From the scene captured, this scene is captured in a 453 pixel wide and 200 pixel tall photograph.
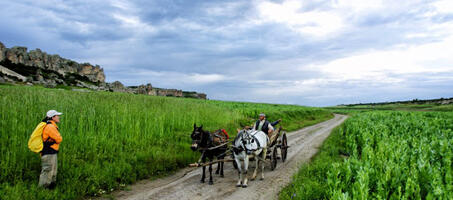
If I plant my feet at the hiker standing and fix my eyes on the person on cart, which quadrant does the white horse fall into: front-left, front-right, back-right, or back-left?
front-right

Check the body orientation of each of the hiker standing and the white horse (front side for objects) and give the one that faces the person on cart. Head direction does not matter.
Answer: the hiker standing

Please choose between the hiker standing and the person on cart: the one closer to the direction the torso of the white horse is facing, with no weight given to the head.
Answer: the hiker standing

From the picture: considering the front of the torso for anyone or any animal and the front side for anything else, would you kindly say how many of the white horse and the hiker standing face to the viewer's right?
1

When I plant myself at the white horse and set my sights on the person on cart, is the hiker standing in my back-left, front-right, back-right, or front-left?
back-left

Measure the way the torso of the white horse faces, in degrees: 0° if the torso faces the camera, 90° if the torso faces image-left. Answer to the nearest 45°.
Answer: approximately 45°

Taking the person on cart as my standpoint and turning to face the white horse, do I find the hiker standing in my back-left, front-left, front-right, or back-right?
front-right

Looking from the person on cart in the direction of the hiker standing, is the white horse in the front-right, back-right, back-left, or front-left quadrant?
front-left

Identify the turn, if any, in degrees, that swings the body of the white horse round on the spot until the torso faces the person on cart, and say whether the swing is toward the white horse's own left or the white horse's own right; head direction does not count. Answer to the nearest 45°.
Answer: approximately 135° to the white horse's own right

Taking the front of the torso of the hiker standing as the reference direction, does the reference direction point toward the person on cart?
yes

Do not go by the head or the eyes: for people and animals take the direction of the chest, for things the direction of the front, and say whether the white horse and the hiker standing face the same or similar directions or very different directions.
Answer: very different directions

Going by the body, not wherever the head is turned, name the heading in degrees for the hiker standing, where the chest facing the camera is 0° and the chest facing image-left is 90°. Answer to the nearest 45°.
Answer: approximately 270°

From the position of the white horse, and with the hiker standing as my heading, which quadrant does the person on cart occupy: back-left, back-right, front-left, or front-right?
back-right

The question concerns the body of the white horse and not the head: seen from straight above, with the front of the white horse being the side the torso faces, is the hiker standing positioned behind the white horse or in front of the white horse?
in front
